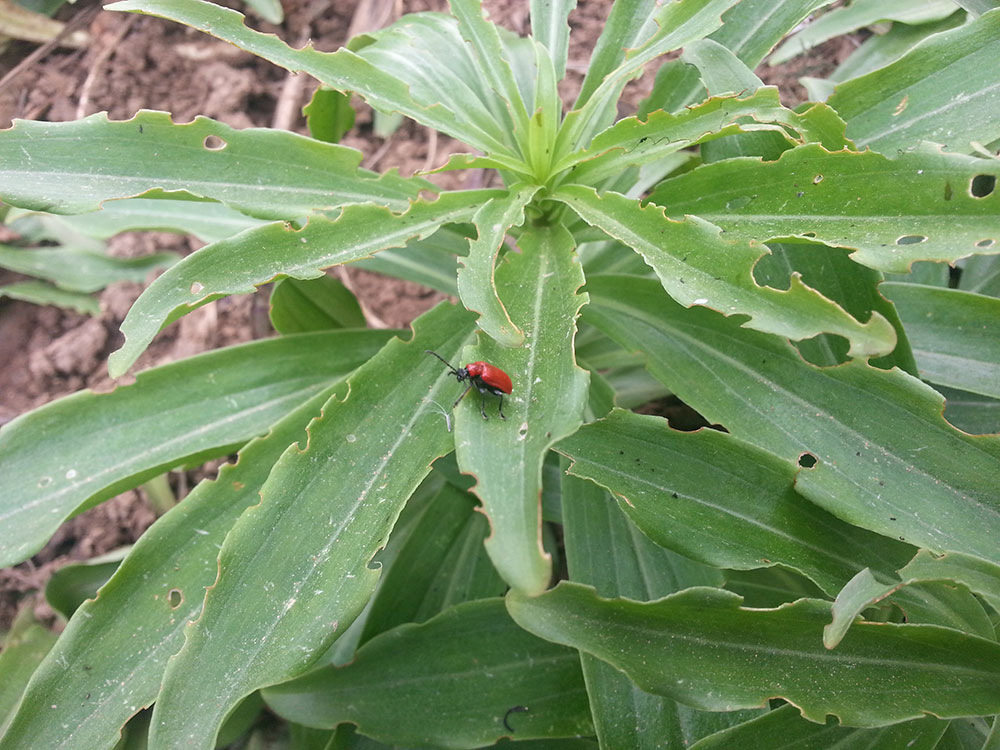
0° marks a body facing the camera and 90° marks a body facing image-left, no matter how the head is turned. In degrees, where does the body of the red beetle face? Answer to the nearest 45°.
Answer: approximately 90°
